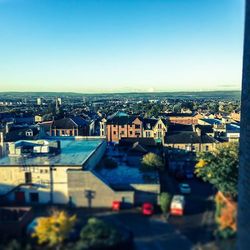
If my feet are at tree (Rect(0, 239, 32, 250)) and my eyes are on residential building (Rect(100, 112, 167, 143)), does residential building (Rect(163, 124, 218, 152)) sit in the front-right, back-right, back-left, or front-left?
front-right

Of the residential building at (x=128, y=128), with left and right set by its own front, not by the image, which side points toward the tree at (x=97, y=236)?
front

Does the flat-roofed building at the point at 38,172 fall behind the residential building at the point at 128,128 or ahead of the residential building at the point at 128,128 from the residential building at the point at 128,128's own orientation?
ahead

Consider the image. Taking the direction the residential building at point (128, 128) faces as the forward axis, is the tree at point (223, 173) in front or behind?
in front

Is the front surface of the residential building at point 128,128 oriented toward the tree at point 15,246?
yes

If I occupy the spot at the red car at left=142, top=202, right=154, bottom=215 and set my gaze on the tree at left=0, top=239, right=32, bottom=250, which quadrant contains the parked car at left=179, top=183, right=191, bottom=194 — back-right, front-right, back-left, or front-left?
back-right

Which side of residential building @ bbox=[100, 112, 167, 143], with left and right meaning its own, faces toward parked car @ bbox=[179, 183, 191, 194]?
front

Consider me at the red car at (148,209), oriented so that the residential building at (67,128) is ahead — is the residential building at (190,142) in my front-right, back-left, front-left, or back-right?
front-right

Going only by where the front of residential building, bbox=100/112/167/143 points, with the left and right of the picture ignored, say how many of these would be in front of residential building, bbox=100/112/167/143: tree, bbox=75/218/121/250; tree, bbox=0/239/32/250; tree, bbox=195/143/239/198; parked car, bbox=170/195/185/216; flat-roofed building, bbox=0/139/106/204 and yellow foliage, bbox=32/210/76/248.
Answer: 6

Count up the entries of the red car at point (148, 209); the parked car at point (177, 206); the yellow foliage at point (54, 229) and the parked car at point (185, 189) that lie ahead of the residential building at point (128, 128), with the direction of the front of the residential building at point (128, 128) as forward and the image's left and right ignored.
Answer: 4

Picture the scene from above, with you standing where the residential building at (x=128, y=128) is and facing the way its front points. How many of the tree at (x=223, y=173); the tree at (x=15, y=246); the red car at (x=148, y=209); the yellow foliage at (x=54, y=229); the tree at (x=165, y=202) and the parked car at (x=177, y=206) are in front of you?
6

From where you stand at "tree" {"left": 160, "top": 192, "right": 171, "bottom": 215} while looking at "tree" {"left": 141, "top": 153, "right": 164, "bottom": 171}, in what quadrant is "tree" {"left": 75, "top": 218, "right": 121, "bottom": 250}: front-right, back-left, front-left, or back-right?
back-left

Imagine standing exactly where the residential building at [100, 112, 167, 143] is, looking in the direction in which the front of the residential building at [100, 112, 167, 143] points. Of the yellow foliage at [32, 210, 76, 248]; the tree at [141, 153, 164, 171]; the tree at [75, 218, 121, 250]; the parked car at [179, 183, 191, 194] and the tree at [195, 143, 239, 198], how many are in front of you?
5

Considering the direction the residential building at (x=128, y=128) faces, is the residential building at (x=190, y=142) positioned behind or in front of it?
in front

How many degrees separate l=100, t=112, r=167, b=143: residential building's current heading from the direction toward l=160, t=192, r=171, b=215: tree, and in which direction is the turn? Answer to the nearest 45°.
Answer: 0° — it already faces it

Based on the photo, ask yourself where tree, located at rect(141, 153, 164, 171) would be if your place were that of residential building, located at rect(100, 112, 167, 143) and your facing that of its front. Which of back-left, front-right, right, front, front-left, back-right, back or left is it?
front

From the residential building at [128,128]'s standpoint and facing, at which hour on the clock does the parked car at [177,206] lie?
The parked car is roughly at 12 o'clock from the residential building.

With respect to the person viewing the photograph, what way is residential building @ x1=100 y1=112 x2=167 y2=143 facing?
facing the viewer
